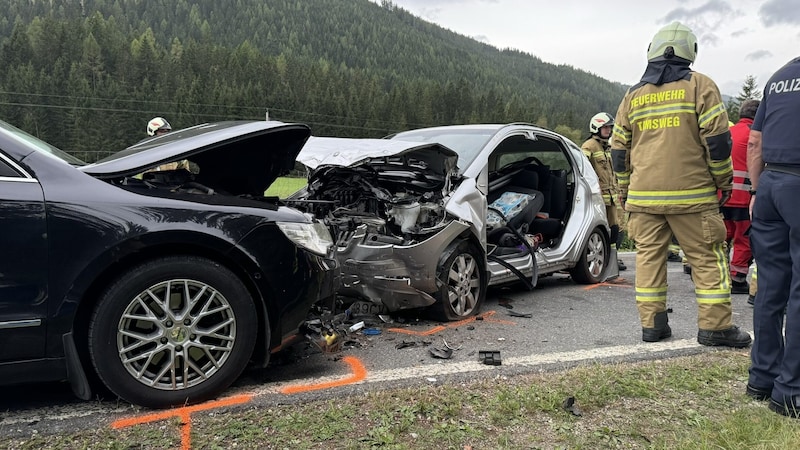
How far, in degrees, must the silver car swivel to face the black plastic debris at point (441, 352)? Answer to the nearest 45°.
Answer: approximately 45° to its left

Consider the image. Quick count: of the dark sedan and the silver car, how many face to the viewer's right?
1

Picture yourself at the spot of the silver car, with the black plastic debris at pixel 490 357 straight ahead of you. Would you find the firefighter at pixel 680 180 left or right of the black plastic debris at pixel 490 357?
left

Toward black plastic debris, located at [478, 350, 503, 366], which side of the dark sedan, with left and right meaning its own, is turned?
front

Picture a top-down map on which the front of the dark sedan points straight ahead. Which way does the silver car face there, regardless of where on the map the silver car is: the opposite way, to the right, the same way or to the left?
the opposite way

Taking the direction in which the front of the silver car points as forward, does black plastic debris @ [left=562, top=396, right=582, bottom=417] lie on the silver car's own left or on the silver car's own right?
on the silver car's own left

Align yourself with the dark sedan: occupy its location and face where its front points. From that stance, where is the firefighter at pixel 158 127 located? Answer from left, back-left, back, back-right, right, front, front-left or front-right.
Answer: left

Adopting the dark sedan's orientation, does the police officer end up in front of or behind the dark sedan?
in front

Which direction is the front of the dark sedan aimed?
to the viewer's right

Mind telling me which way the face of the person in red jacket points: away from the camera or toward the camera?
away from the camera

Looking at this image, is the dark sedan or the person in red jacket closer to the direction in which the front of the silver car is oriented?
the dark sedan

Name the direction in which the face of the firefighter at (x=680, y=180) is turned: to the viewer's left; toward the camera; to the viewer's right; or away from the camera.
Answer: away from the camera

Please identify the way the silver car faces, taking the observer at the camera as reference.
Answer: facing the viewer and to the left of the viewer

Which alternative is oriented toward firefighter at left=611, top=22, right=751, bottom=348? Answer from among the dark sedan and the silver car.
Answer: the dark sedan

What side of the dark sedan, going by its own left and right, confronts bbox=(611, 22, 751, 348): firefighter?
front
